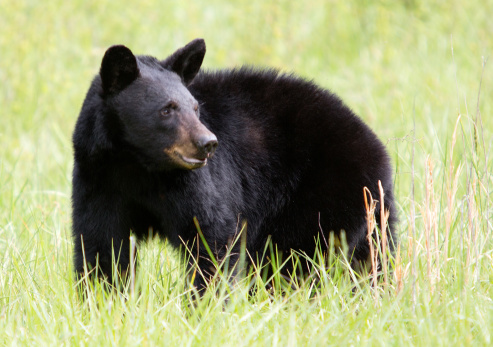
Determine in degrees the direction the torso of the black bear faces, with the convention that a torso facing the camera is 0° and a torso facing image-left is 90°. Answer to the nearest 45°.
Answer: approximately 45°
